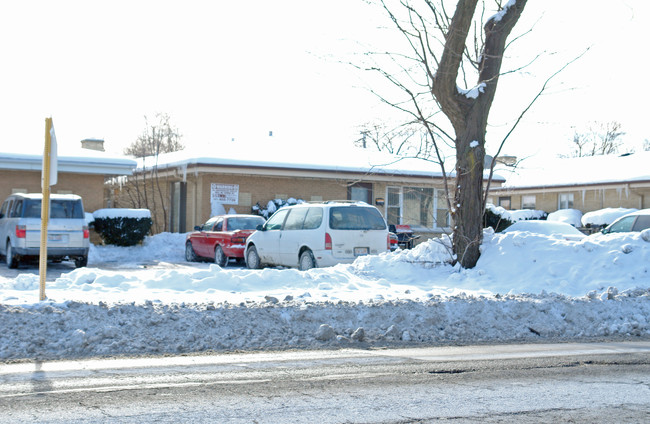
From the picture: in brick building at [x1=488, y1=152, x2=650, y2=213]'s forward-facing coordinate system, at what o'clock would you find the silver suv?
The silver suv is roughly at 1 o'clock from the brick building.

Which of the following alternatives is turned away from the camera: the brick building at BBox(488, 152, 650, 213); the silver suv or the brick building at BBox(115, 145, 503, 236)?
the silver suv

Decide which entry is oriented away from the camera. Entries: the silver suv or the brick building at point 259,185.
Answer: the silver suv

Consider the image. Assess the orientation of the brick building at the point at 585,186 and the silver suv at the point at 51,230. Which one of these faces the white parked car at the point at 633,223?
the brick building

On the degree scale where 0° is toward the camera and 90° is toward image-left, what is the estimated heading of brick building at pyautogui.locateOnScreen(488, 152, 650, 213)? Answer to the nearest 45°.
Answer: approximately 0°

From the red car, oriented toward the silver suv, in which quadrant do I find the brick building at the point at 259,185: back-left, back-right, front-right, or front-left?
back-right

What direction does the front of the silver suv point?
away from the camera

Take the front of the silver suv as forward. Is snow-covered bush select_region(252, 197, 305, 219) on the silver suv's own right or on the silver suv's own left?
on the silver suv's own right

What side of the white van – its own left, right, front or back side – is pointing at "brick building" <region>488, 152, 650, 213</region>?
right

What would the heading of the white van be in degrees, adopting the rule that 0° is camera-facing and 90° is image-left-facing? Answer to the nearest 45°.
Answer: approximately 135°

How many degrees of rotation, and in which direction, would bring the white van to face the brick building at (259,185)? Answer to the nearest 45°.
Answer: approximately 45° to its right
